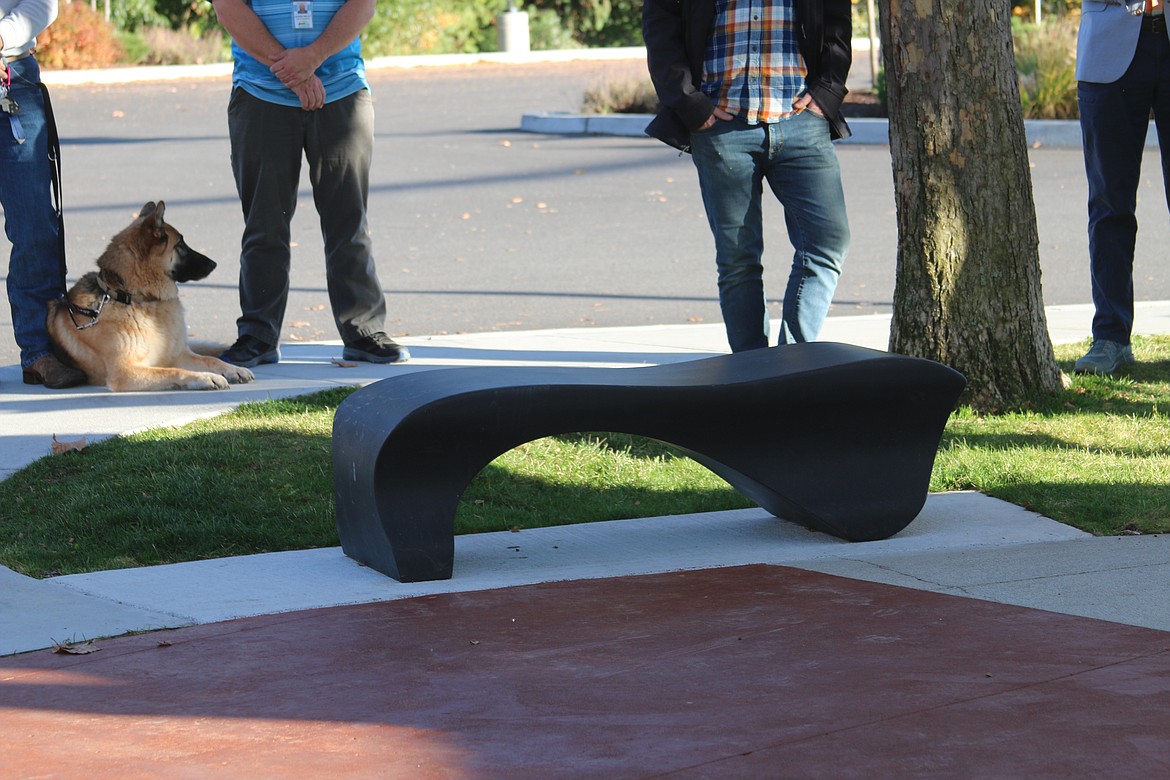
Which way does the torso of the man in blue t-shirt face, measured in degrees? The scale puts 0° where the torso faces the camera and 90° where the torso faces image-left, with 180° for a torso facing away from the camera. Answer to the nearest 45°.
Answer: approximately 0°

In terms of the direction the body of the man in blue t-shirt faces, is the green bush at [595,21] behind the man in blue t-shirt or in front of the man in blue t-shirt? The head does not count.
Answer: behind

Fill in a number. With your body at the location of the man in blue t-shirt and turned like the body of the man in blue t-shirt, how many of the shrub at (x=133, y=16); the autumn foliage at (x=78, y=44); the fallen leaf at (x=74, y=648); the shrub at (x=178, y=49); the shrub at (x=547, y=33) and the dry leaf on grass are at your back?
4

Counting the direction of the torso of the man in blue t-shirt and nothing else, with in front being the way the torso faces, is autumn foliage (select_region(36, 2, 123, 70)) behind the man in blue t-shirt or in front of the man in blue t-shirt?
behind

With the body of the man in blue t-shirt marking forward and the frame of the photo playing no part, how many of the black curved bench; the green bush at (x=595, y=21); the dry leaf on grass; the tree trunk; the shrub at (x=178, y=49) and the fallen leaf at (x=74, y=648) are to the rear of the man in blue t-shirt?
2

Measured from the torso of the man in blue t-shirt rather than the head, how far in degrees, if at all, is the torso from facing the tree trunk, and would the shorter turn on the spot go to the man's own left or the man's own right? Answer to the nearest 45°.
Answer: approximately 45° to the man's own left

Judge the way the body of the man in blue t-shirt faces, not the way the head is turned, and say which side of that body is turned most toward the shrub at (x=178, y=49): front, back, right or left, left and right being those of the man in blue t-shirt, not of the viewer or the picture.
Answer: back

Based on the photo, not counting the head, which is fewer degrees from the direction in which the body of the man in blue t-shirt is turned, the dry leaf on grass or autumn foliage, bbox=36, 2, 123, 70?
the dry leaf on grass

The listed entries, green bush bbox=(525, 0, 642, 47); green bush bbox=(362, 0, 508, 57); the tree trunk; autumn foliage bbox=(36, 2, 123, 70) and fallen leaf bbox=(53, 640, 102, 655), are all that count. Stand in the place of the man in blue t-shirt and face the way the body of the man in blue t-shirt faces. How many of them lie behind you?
3

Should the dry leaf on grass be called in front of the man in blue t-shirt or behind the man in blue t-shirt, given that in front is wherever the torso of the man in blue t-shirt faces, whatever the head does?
in front

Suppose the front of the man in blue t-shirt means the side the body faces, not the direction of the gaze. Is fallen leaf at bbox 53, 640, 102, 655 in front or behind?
in front

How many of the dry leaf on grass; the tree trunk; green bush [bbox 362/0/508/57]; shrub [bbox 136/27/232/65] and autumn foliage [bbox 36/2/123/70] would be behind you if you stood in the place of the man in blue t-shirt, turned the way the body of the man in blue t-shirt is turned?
3
